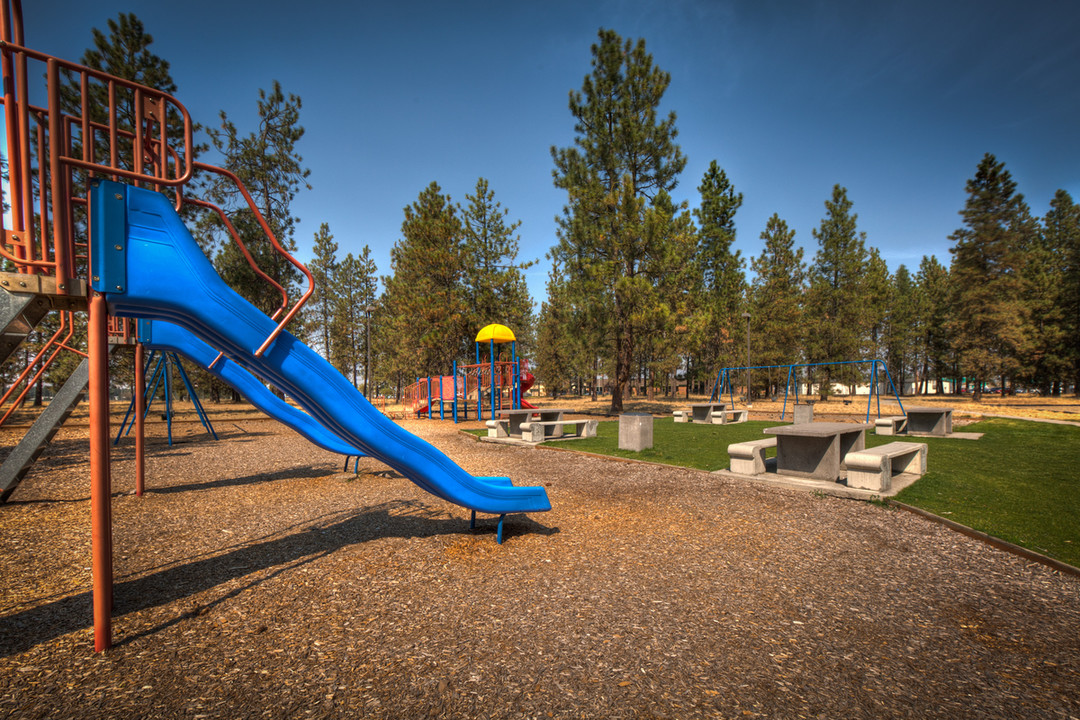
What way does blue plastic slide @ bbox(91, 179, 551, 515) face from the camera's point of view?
to the viewer's right

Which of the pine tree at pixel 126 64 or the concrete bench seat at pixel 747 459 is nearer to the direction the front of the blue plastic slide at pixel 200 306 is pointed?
the concrete bench seat

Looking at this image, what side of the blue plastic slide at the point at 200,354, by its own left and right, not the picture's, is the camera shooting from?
right

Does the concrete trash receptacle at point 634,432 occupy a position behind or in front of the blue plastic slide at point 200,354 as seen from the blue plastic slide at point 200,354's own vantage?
in front

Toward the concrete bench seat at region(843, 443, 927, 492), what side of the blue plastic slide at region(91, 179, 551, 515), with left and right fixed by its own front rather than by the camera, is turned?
front

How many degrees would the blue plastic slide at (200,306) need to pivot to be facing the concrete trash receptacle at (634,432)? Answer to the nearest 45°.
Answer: approximately 45° to its left

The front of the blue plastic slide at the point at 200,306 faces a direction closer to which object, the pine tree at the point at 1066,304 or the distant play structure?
the pine tree

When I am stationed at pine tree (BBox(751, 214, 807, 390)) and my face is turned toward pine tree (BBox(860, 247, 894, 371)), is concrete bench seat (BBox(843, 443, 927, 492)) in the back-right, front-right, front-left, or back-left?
back-right

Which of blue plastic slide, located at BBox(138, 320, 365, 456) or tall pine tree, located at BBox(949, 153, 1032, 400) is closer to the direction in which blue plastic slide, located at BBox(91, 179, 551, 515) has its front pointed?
the tall pine tree
